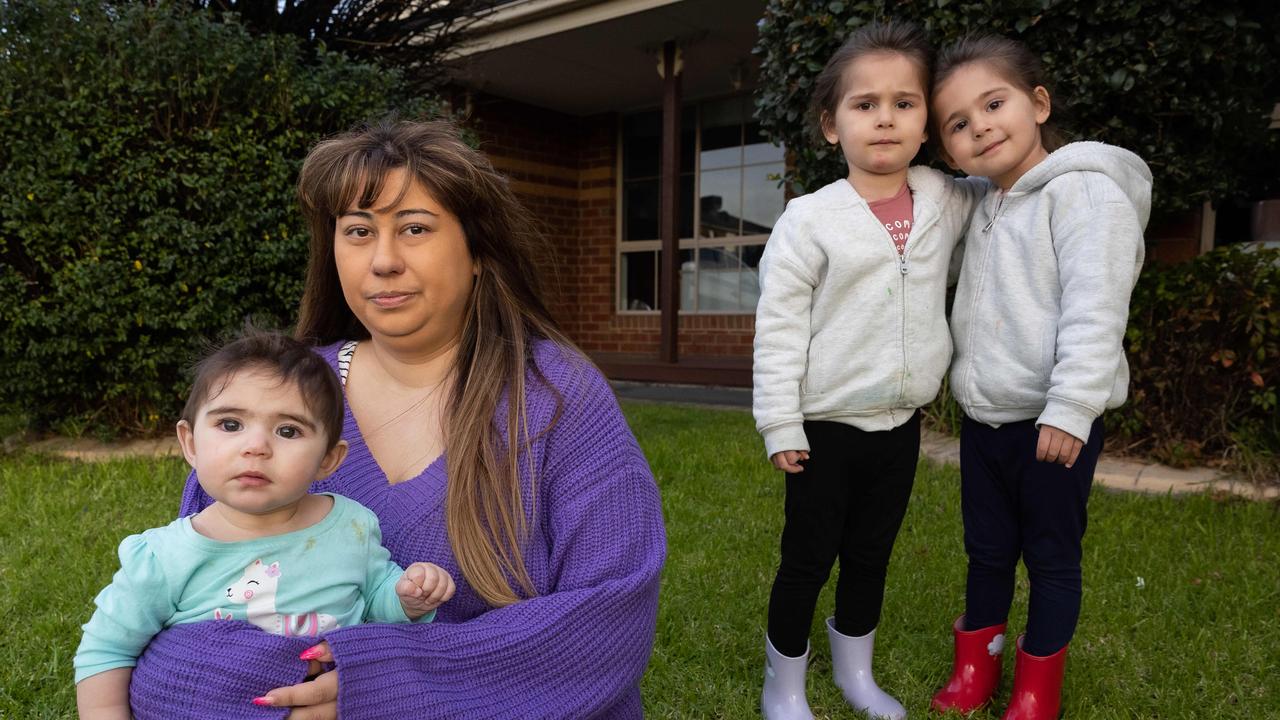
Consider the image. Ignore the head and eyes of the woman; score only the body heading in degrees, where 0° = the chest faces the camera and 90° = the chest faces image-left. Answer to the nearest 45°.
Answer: approximately 45°

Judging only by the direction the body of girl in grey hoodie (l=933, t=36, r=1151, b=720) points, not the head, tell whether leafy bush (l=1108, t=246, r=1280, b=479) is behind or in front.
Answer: behind

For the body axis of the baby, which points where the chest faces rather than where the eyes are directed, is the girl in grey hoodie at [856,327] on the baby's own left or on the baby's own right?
on the baby's own left

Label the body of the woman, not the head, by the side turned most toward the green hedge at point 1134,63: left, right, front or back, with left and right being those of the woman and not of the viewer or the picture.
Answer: back

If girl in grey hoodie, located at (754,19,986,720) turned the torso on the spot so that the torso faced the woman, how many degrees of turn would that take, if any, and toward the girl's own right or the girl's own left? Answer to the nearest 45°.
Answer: approximately 90° to the girl's own right

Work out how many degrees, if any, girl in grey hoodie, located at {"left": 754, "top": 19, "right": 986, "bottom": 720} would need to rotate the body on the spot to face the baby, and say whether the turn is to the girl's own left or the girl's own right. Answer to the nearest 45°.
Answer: approximately 90° to the girl's own right

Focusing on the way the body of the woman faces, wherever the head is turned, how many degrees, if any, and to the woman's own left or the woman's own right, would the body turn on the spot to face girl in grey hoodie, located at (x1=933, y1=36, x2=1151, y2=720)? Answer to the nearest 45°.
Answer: approximately 135° to the woman's own left
